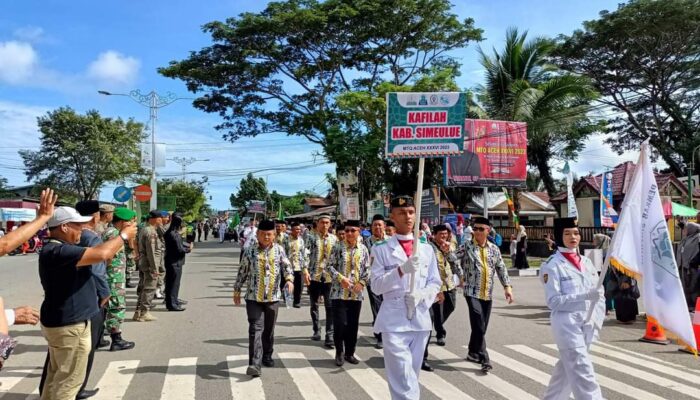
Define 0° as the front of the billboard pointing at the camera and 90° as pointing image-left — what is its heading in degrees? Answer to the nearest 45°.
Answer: approximately 0°

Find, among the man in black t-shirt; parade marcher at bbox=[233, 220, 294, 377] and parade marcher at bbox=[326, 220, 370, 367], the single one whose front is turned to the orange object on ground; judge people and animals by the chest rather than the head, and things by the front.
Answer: the man in black t-shirt

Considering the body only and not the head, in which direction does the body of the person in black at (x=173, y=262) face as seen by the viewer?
to the viewer's right

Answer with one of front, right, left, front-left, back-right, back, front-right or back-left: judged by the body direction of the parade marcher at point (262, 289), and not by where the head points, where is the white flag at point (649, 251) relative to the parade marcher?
front-left

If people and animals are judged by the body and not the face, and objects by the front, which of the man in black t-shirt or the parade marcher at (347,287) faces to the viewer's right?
the man in black t-shirt

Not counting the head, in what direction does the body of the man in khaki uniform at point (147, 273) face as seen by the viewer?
to the viewer's right

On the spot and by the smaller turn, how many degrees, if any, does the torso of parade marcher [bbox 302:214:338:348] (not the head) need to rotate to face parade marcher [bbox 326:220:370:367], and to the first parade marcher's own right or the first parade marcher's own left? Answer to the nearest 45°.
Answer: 0° — they already face them

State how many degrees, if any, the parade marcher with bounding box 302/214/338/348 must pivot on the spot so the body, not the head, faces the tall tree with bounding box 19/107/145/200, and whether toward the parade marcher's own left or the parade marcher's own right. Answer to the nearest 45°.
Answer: approximately 135° to the parade marcher's own right

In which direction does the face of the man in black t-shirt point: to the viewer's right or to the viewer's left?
to the viewer's right

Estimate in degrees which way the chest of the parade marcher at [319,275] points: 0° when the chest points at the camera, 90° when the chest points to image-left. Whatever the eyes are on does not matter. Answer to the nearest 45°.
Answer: approximately 0°

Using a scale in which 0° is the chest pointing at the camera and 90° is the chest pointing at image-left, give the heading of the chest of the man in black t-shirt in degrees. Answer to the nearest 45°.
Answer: approximately 270°

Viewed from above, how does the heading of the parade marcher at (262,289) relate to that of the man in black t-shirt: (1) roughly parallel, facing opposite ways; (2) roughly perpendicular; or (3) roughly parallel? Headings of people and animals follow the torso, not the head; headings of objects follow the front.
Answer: roughly perpendicular

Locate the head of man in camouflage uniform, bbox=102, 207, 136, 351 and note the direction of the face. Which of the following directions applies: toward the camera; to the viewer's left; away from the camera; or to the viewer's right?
to the viewer's right

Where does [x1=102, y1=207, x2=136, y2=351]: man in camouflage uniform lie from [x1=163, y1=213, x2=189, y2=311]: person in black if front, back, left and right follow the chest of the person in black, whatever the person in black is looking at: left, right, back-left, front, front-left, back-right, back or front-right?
right
